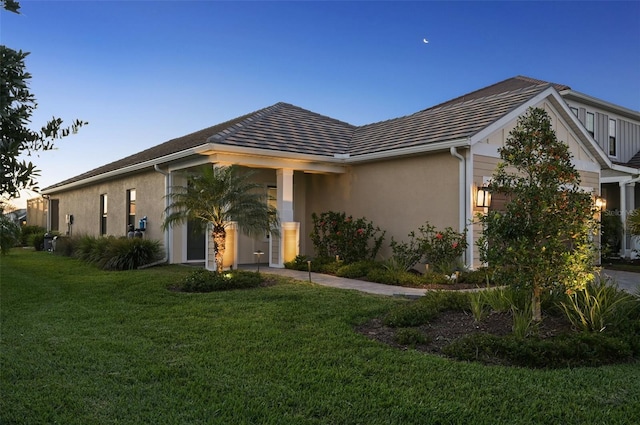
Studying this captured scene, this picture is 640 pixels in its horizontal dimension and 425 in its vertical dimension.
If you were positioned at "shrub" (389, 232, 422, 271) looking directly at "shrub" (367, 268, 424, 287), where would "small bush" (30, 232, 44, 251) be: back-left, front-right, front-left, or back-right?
back-right

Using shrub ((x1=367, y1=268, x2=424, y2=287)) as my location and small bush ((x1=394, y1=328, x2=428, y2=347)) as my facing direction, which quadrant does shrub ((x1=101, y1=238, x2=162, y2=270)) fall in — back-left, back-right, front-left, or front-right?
back-right

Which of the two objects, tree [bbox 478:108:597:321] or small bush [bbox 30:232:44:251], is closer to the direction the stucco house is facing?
the tree
